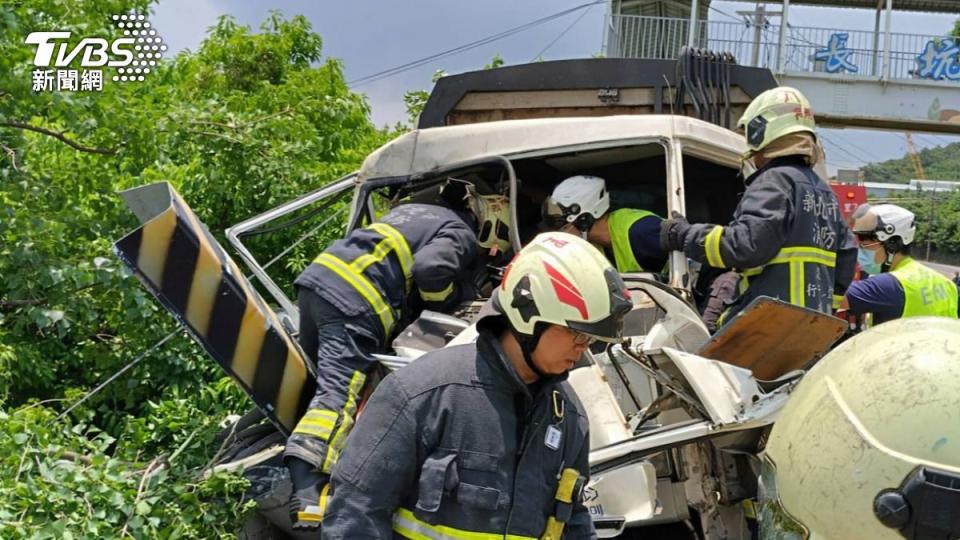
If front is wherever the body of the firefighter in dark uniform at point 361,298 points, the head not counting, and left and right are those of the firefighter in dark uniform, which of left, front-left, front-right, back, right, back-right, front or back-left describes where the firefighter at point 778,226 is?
front-right

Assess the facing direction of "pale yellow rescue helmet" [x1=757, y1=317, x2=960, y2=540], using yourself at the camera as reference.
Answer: facing to the left of the viewer

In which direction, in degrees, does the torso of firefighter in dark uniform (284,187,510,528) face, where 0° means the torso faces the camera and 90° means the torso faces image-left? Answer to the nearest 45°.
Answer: approximately 225°

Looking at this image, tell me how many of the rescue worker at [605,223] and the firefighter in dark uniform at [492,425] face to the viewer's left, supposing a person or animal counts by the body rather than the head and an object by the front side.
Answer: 1

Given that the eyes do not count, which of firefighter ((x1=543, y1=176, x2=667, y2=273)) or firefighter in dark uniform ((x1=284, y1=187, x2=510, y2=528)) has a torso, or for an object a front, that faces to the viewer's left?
the firefighter

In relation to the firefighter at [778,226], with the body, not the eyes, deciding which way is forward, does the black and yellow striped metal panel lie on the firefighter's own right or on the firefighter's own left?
on the firefighter's own left

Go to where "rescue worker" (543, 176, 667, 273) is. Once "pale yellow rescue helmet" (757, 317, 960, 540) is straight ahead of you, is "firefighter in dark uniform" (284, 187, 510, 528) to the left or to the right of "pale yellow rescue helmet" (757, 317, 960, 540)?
right

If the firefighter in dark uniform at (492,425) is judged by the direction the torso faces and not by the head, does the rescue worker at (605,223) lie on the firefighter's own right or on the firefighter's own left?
on the firefighter's own left

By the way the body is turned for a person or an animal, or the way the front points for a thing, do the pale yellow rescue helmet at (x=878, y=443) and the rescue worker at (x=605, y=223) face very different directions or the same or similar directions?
same or similar directions

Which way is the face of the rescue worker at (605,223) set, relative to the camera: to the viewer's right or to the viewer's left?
to the viewer's left

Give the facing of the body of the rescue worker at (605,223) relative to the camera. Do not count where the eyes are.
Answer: to the viewer's left

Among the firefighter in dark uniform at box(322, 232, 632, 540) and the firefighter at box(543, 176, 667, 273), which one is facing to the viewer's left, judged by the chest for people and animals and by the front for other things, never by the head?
the firefighter
